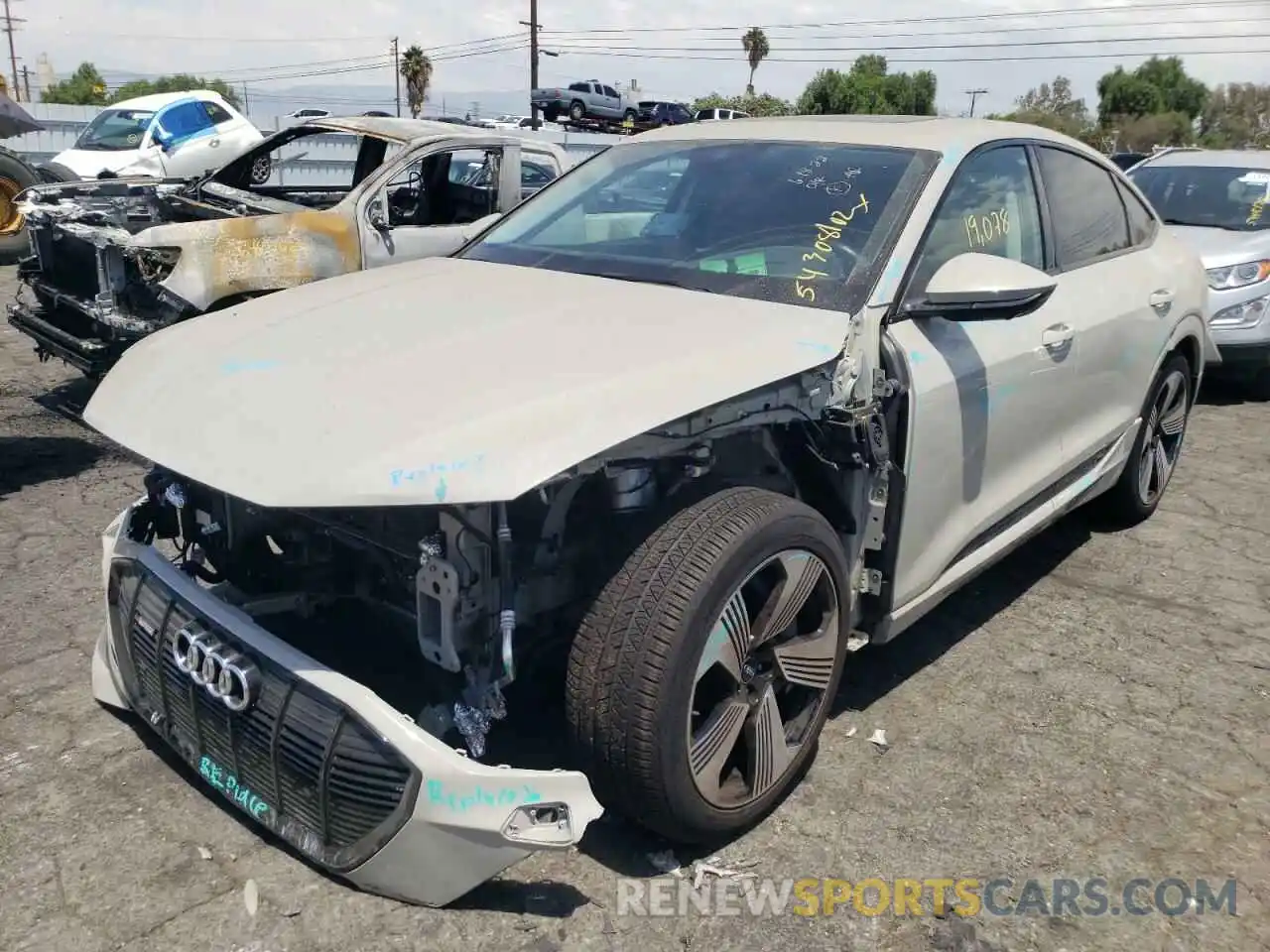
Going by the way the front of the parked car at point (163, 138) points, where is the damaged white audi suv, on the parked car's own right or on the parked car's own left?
on the parked car's own left

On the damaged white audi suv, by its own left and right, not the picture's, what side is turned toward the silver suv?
back

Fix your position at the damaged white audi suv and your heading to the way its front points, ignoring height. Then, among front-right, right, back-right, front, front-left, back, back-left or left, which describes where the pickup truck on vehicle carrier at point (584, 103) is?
back-right

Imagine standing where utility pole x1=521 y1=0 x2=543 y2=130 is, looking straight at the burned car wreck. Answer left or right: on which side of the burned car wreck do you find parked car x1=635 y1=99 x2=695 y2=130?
left

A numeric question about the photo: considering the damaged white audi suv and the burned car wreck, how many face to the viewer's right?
0

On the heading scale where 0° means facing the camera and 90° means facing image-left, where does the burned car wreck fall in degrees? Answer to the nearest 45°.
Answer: approximately 45°

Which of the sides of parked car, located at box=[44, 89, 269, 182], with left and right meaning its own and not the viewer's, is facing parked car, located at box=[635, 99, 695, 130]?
back

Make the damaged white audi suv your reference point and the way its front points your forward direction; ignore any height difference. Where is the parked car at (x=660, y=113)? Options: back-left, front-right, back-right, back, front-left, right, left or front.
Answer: back-right

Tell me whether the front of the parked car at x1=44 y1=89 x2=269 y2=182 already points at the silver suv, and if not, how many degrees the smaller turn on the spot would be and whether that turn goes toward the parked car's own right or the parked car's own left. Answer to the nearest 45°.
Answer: approximately 90° to the parked car's own left

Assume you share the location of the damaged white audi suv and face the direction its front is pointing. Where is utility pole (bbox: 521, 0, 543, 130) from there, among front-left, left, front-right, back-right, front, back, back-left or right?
back-right

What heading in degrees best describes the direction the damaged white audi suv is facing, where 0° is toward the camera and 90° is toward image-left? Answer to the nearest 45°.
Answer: approximately 45°
